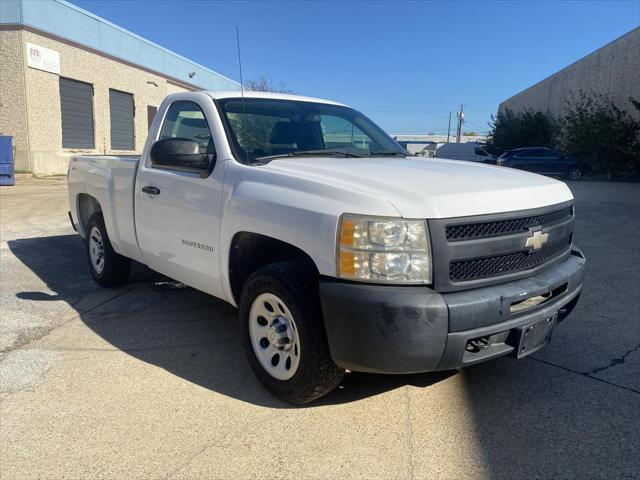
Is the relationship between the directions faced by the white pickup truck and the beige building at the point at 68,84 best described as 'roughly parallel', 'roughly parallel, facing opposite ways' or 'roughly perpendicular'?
roughly parallel

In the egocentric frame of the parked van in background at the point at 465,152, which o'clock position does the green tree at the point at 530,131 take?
The green tree is roughly at 12 o'clock from the parked van in background.

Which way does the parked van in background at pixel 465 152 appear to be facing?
to the viewer's right

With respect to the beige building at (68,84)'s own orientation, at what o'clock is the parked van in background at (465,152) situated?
The parked van in background is roughly at 10 o'clock from the beige building.

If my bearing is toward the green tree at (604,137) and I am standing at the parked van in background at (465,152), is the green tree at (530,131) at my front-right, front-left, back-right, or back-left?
front-left

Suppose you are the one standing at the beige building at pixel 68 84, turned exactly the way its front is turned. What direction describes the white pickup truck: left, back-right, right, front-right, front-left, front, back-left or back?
front-right

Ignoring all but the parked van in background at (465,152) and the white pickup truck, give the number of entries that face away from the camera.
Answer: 0

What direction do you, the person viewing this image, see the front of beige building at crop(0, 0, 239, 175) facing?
facing the viewer and to the right of the viewer

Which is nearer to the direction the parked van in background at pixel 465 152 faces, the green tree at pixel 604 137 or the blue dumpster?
the green tree

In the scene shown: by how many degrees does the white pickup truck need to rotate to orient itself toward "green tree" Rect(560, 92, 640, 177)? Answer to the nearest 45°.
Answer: approximately 90° to its left

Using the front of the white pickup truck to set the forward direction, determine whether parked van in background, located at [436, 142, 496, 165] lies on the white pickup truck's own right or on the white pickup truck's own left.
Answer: on the white pickup truck's own left

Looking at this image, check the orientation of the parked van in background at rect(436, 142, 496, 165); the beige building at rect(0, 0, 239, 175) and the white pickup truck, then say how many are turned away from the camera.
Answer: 0
